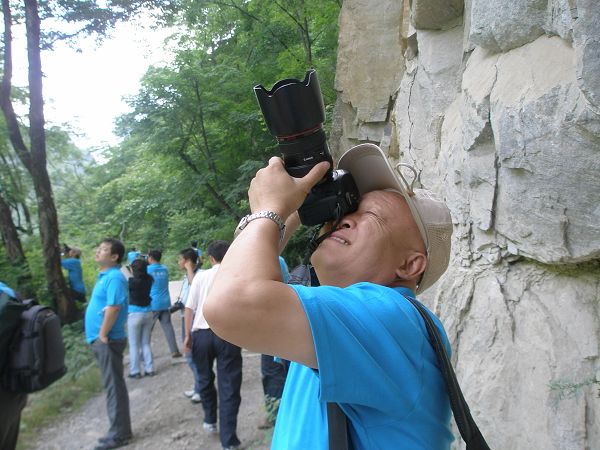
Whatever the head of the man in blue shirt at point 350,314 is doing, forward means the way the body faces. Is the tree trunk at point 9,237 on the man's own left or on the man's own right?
on the man's own right

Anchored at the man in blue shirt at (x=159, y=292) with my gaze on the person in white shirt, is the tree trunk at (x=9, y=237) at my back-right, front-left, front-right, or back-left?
back-right

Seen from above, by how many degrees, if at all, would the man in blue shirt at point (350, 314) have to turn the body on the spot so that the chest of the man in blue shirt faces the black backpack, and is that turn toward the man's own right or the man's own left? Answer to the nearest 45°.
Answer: approximately 45° to the man's own right

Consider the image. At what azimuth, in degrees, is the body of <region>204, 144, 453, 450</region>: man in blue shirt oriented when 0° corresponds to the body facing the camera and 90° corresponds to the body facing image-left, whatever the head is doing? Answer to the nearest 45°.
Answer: approximately 90°
